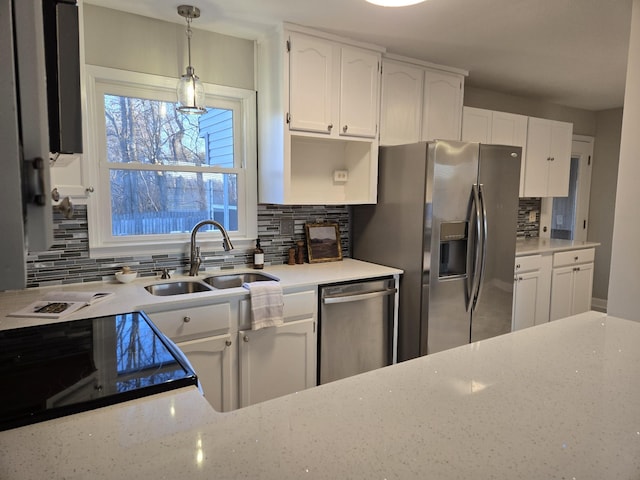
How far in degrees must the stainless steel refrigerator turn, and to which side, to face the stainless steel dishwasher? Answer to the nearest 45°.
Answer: approximately 90° to its right

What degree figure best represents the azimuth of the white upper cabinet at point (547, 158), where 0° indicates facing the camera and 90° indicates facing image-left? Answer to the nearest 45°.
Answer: approximately 315°

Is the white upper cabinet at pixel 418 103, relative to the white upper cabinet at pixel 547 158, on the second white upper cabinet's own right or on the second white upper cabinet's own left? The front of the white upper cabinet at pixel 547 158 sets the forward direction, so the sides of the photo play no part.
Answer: on the second white upper cabinet's own right

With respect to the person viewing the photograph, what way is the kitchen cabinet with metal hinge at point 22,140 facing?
facing to the right of the viewer

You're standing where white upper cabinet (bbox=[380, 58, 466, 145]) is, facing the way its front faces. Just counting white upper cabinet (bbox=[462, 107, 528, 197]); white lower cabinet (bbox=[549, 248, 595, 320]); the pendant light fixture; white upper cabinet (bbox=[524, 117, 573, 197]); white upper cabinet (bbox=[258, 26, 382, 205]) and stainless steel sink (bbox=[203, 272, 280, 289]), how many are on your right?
3

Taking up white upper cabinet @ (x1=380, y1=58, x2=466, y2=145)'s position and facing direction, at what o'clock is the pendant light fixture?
The pendant light fixture is roughly at 3 o'clock from the white upper cabinet.

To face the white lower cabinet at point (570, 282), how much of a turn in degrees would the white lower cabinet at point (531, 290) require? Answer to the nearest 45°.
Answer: approximately 90° to its left

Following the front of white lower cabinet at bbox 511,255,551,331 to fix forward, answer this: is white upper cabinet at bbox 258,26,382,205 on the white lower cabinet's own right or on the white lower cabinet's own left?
on the white lower cabinet's own right

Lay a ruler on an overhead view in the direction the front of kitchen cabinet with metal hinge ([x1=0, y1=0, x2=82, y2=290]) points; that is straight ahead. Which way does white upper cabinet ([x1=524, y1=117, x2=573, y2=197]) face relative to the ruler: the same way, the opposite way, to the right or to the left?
to the right

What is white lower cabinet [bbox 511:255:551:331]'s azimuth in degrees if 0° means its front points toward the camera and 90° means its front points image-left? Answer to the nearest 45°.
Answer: approximately 315°

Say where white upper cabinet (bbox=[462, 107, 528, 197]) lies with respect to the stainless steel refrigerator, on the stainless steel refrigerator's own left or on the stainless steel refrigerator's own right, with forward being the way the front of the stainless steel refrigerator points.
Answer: on the stainless steel refrigerator's own left

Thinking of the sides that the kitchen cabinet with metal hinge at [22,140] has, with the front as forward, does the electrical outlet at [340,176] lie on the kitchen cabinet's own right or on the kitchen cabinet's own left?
on the kitchen cabinet's own left
